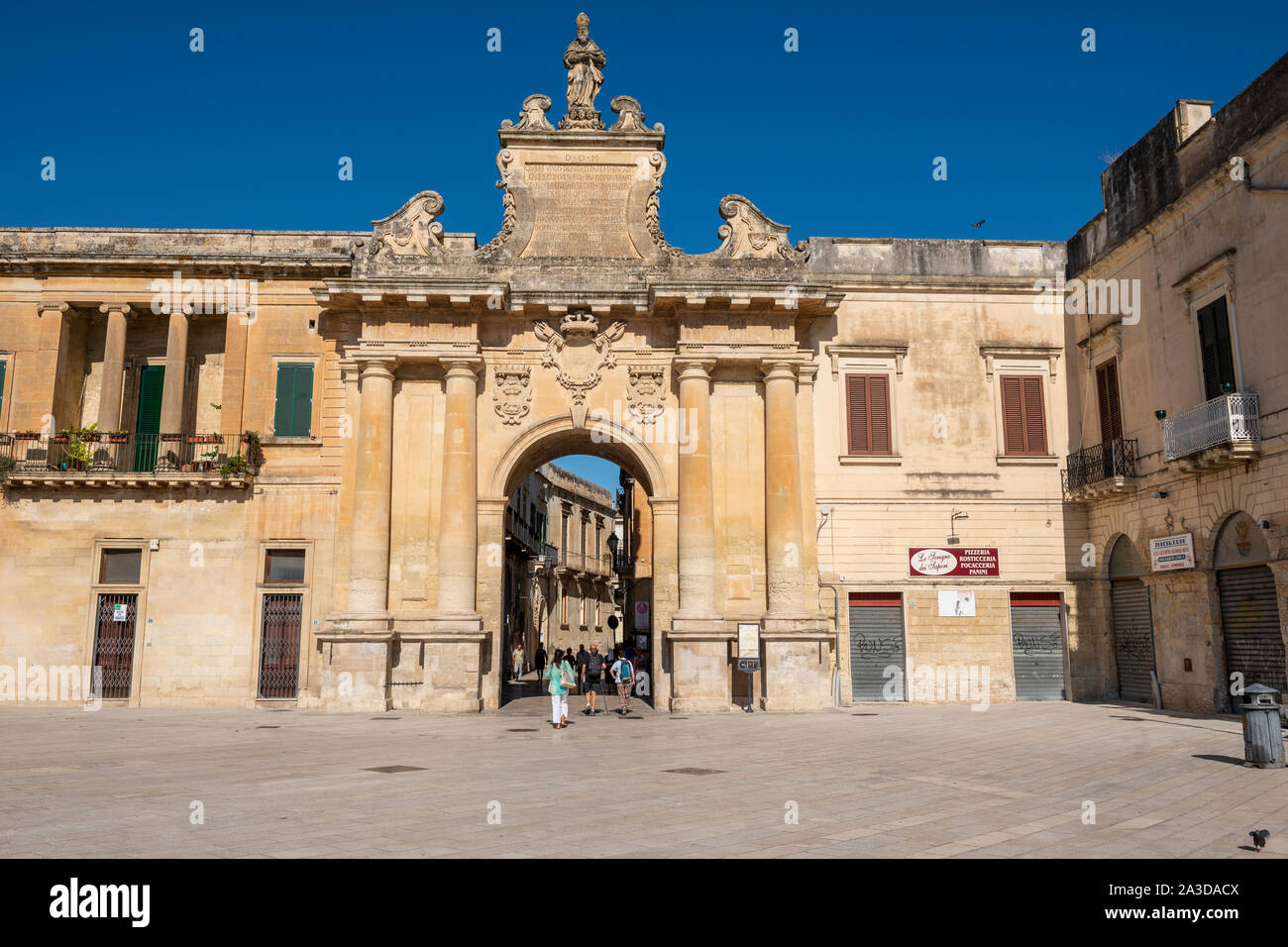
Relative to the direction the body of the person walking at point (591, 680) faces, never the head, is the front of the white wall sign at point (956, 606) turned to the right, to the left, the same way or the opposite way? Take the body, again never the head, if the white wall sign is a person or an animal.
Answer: the opposite way

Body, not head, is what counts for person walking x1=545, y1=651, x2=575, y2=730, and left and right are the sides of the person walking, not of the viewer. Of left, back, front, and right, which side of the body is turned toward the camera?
back

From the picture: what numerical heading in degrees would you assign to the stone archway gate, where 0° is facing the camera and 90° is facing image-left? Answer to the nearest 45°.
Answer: approximately 0°

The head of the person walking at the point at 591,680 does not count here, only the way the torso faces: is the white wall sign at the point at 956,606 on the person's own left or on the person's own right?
on the person's own right

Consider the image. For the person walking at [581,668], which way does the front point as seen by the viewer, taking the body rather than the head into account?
away from the camera

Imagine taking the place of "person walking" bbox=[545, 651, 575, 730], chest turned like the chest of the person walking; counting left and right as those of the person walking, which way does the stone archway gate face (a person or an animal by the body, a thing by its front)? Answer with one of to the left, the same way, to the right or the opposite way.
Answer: the opposite way

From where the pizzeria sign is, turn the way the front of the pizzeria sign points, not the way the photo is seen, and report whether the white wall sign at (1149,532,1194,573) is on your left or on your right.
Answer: on your left

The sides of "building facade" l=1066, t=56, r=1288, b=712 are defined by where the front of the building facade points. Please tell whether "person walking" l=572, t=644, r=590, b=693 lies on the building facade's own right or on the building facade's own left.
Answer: on the building facade's own right
